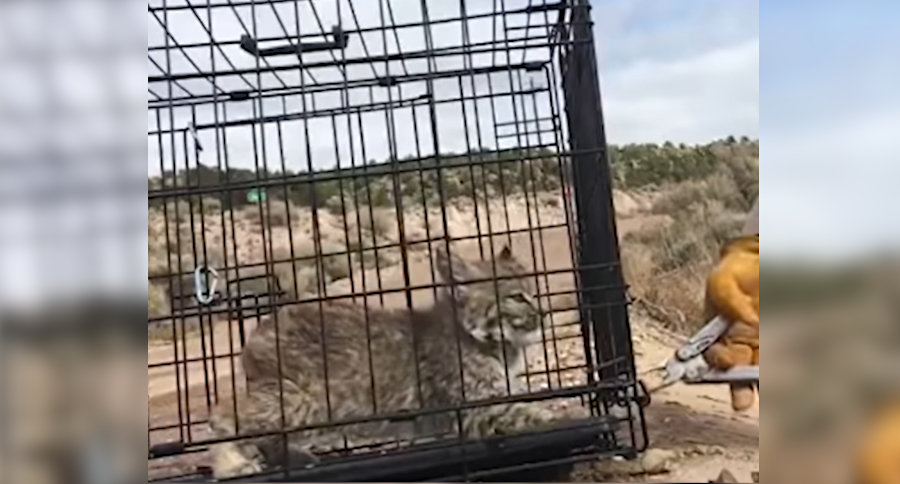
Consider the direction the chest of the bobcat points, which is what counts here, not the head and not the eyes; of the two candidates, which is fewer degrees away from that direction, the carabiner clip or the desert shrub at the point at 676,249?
the desert shrub

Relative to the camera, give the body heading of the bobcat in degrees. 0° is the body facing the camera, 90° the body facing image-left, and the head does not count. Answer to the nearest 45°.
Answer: approximately 270°

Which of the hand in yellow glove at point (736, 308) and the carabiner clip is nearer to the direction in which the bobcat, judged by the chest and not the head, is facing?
the hand in yellow glove

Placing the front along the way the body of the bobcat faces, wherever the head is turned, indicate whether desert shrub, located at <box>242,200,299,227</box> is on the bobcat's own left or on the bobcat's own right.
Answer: on the bobcat's own left

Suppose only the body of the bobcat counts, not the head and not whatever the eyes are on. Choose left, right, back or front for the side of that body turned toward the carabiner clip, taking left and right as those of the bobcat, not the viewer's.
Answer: back

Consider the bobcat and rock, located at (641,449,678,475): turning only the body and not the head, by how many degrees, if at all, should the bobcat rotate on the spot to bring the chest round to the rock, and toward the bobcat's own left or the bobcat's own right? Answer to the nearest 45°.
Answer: approximately 45° to the bobcat's own right

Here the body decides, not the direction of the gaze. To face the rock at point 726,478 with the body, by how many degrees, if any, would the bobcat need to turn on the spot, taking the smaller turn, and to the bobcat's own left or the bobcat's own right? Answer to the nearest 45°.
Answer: approximately 45° to the bobcat's own right

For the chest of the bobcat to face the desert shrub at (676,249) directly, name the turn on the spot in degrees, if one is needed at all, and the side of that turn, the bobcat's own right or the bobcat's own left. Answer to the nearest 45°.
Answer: approximately 45° to the bobcat's own left
